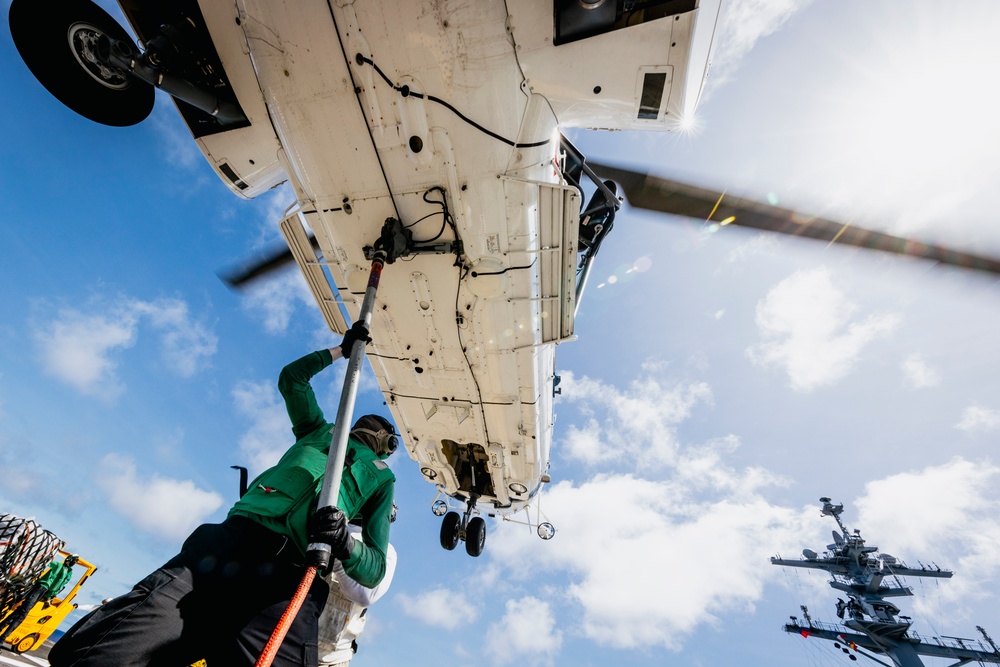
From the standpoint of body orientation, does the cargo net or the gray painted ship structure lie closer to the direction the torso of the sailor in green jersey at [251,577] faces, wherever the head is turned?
the gray painted ship structure

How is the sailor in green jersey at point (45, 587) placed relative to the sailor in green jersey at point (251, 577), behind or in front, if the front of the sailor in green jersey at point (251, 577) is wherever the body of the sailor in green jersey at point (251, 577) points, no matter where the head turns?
behind
